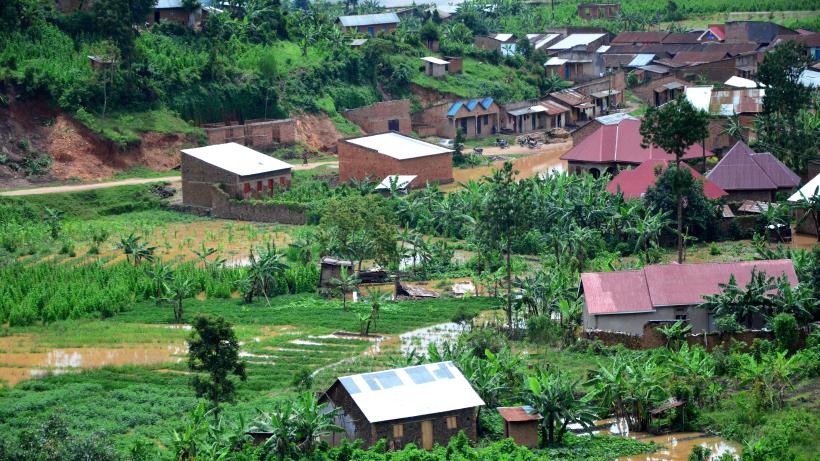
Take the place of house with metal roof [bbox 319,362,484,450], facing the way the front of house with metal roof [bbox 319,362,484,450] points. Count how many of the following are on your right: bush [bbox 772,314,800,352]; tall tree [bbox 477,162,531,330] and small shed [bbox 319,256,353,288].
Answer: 0

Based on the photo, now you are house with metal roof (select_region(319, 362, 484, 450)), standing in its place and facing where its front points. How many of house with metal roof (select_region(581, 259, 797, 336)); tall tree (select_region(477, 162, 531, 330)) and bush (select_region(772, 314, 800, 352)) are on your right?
0

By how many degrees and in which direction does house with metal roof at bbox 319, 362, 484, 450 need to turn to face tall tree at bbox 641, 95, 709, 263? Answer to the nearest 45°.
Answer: approximately 90° to its left

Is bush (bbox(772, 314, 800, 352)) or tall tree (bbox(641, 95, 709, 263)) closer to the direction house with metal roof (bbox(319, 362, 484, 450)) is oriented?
the bush

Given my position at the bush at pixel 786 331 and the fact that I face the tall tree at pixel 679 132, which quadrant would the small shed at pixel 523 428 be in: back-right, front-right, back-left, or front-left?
back-left

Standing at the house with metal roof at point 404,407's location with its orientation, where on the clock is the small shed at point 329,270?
The small shed is roughly at 7 o'clock from the house with metal roof.

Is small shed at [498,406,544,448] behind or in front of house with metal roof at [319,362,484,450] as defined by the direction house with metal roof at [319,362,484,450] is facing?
in front

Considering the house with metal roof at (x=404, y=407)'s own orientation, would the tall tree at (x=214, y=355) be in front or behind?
behind

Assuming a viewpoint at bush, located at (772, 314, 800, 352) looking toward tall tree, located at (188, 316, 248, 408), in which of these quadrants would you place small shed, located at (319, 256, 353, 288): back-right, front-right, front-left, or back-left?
front-right

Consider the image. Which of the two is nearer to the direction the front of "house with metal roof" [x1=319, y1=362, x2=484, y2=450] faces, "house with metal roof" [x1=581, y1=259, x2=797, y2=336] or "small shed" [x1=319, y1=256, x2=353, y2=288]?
the house with metal roof

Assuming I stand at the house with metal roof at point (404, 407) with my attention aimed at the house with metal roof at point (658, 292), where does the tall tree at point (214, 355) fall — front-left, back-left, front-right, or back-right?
back-left

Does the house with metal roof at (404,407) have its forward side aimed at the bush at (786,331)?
no

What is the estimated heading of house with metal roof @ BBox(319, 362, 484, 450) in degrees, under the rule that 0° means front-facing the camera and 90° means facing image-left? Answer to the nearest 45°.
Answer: approximately 315°

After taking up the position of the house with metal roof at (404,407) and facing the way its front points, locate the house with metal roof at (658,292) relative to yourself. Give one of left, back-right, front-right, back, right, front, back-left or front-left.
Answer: left

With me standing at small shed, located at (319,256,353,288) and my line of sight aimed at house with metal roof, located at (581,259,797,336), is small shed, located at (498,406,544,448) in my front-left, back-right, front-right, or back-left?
front-right

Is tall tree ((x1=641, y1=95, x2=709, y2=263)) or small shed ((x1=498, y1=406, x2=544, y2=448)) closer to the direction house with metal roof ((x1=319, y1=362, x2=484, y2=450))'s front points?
the small shed
